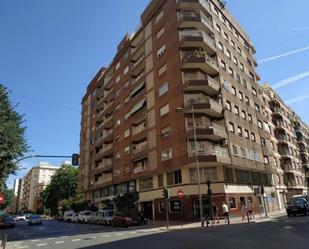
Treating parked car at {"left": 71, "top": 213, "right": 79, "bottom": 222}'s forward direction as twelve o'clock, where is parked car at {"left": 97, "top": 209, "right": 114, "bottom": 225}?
parked car at {"left": 97, "top": 209, "right": 114, "bottom": 225} is roughly at 12 o'clock from parked car at {"left": 71, "top": 213, "right": 79, "bottom": 222}.

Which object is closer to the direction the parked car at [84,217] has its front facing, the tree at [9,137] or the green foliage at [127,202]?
the tree

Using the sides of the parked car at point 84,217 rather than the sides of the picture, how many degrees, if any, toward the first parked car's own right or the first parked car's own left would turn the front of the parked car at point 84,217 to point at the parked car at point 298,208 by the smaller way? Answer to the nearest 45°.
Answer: approximately 90° to the first parked car's own left

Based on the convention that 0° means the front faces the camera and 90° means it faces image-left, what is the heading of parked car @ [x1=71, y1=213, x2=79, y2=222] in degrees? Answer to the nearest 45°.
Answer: approximately 45°

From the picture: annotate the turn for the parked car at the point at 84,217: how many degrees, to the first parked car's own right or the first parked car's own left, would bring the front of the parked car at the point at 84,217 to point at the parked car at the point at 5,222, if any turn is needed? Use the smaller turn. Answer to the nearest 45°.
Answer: approximately 45° to the first parked car's own right
